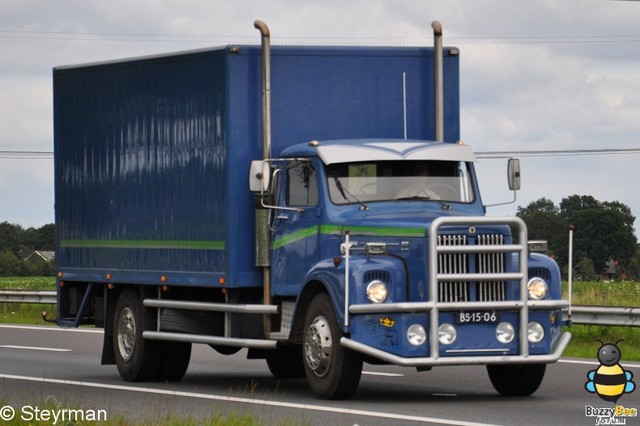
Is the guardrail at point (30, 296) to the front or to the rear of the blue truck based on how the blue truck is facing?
to the rear

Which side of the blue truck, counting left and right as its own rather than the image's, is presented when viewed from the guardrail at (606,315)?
left

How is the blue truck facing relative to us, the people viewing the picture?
facing the viewer and to the right of the viewer
